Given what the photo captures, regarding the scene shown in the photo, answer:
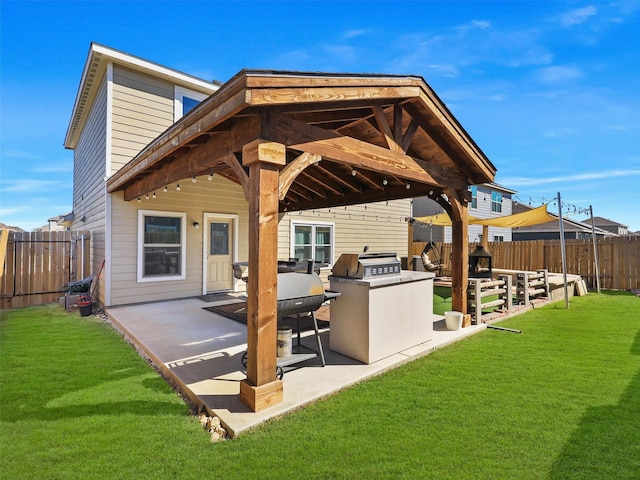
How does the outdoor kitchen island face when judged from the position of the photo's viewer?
facing away from the viewer and to the left of the viewer

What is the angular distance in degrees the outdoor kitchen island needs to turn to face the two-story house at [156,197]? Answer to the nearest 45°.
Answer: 0° — it already faces it

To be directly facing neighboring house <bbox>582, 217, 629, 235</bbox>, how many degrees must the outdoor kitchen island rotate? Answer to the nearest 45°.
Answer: approximately 90° to its right
